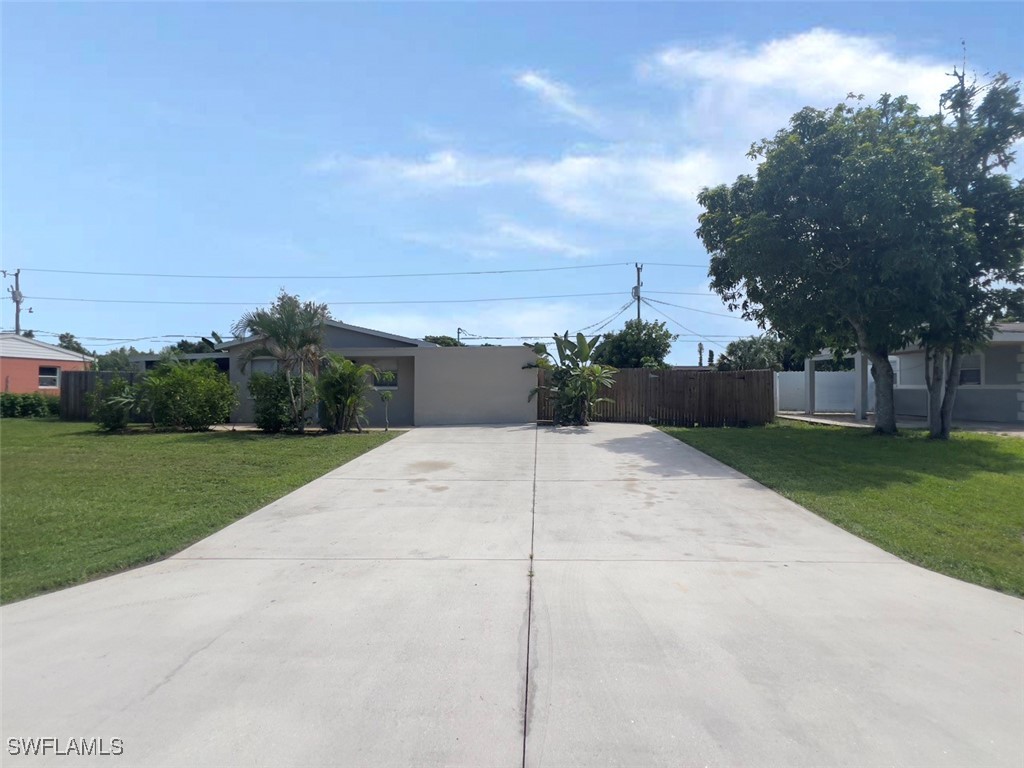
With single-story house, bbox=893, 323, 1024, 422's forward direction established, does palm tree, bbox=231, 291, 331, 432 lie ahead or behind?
ahead

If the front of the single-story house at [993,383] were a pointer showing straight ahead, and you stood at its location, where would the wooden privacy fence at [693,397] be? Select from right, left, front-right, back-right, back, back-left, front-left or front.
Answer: front-right

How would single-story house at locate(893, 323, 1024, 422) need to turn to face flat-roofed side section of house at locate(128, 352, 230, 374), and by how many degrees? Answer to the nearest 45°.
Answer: approximately 45° to its right

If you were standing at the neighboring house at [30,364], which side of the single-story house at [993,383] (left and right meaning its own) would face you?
right

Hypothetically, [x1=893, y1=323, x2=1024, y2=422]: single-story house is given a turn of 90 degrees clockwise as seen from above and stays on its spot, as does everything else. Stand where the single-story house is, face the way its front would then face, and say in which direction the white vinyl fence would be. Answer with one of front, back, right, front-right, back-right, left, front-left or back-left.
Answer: front-right

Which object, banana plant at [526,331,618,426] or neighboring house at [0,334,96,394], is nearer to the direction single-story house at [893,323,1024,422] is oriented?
the banana plant

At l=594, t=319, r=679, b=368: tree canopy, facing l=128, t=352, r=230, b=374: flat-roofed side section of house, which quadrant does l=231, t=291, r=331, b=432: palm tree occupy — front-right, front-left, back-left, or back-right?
front-left

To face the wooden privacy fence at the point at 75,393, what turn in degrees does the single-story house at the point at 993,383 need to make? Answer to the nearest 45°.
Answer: approximately 45° to its right

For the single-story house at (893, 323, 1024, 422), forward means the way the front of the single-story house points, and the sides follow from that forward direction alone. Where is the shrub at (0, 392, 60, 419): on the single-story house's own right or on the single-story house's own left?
on the single-story house's own right

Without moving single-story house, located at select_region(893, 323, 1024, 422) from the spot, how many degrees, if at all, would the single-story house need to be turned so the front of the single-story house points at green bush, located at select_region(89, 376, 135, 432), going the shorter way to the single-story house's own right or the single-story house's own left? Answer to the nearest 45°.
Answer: approximately 45° to the single-story house's own right

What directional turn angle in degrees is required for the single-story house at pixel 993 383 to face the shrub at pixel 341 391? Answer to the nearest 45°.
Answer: approximately 45° to its right

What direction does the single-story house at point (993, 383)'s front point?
toward the camera

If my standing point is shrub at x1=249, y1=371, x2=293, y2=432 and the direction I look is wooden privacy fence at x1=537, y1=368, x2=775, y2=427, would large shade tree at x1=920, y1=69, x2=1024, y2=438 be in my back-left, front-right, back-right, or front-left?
front-right
